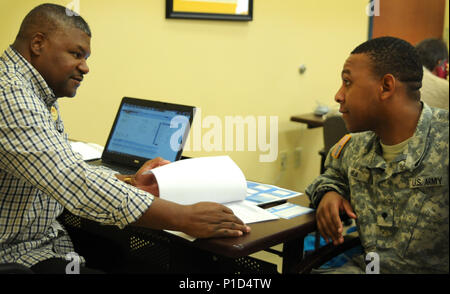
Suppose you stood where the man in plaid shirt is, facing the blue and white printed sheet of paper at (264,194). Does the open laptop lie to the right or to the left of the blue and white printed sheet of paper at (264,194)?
left

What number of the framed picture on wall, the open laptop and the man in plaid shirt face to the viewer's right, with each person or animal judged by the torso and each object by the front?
1

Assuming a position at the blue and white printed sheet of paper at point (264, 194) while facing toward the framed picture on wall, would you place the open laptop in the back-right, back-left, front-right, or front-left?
front-left

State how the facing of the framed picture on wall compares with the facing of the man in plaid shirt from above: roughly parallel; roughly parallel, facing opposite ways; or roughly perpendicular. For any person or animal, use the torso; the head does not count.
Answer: roughly perpendicular

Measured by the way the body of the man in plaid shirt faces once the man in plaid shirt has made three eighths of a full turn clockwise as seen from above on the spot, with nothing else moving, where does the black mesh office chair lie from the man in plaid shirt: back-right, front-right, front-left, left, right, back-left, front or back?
back

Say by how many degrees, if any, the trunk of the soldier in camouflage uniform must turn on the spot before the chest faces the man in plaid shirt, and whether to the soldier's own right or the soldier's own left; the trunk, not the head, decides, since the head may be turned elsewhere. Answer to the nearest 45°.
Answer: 0° — they already face them

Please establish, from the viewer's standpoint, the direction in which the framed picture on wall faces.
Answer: facing the viewer

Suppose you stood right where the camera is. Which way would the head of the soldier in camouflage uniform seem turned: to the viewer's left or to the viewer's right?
to the viewer's left

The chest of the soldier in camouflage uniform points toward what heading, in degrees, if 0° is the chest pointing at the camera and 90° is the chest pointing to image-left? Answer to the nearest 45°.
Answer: approximately 45°

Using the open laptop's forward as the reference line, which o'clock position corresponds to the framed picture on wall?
The framed picture on wall is roughly at 5 o'clock from the open laptop.

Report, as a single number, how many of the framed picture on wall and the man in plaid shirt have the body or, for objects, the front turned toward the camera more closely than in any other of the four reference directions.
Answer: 1

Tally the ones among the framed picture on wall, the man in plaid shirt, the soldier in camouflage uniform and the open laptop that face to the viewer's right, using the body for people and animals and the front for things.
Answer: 1

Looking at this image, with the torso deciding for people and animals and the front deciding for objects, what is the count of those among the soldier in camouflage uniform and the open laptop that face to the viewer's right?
0

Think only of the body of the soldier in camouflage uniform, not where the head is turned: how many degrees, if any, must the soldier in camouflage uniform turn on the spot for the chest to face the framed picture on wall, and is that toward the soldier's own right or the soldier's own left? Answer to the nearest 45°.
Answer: approximately 90° to the soldier's own right

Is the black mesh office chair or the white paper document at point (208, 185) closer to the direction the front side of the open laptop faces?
the white paper document
